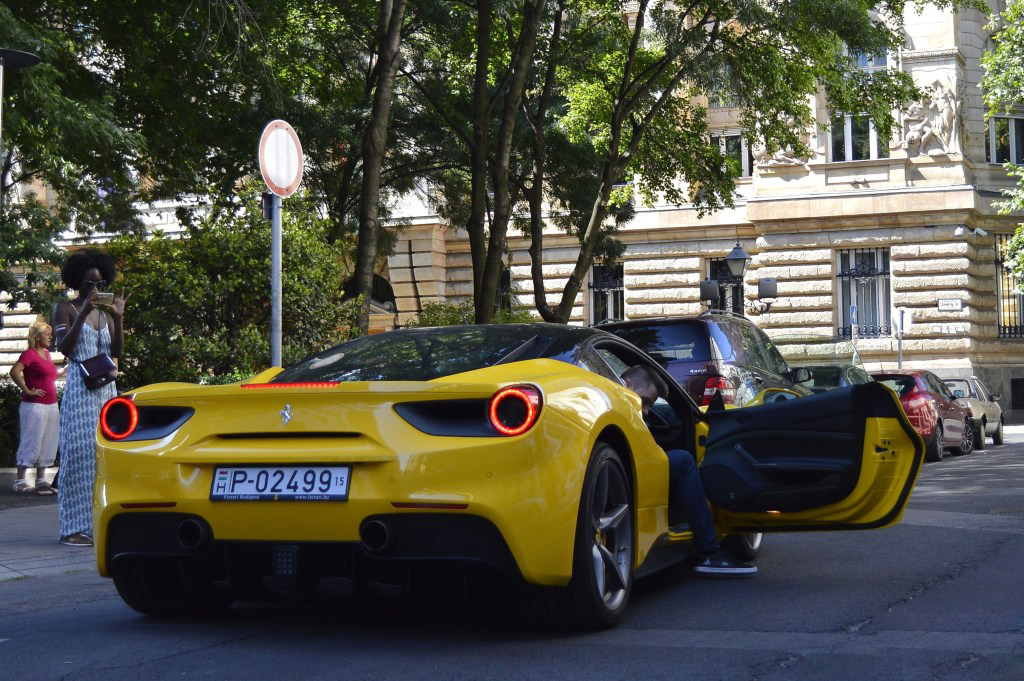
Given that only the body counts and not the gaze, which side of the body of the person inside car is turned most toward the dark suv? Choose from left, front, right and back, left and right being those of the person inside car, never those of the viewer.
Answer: left

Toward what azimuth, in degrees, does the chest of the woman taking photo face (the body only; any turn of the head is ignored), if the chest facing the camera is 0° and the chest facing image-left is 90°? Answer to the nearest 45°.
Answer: approximately 315°

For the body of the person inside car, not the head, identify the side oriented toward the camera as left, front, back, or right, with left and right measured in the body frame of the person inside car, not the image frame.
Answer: right

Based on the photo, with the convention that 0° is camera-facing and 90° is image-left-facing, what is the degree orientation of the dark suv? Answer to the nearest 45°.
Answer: approximately 225°

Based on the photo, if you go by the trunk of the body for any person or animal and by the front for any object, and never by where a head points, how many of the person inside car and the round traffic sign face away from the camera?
0

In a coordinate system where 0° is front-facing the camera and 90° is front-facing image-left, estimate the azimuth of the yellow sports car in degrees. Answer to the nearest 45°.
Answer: approximately 225°

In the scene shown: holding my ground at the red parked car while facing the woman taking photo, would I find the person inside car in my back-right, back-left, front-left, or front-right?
front-left

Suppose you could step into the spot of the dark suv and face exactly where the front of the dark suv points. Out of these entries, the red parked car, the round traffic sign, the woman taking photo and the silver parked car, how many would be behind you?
2

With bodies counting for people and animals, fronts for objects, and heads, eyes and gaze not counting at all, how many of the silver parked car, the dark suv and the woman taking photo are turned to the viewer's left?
0

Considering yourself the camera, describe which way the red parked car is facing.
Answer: facing away from the viewer and to the right of the viewer

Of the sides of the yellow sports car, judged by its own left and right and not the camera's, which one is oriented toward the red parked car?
front

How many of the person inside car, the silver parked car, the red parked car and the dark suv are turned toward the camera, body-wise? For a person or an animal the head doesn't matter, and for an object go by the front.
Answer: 0

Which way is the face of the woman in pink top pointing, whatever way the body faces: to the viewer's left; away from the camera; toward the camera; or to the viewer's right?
to the viewer's right
